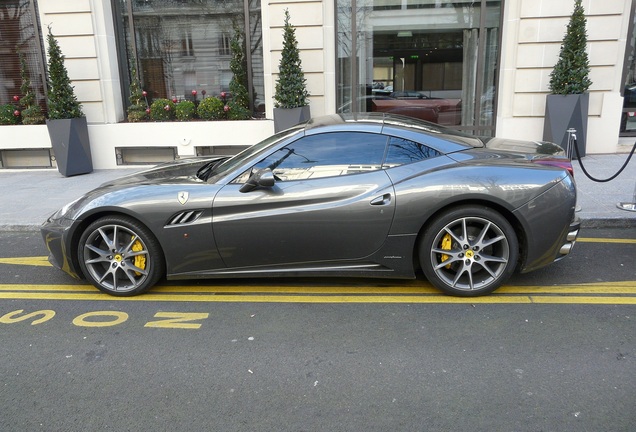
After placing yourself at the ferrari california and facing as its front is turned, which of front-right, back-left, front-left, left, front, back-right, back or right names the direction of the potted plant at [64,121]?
front-right

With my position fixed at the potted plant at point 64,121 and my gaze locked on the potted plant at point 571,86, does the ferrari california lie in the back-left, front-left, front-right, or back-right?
front-right

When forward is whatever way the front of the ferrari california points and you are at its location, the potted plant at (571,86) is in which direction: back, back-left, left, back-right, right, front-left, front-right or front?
back-right

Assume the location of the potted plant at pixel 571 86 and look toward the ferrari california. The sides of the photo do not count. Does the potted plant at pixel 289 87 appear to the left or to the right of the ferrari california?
right

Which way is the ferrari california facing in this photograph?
to the viewer's left

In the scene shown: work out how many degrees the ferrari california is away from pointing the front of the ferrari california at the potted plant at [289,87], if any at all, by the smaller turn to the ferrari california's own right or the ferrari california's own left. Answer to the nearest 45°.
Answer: approximately 90° to the ferrari california's own right

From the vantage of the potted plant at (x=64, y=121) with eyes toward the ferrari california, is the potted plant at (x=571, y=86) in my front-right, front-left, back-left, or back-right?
front-left

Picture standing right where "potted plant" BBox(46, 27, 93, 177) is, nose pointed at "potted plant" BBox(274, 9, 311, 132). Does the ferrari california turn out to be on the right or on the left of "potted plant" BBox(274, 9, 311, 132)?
right

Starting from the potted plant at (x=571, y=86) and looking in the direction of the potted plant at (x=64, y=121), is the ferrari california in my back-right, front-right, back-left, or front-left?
front-left
